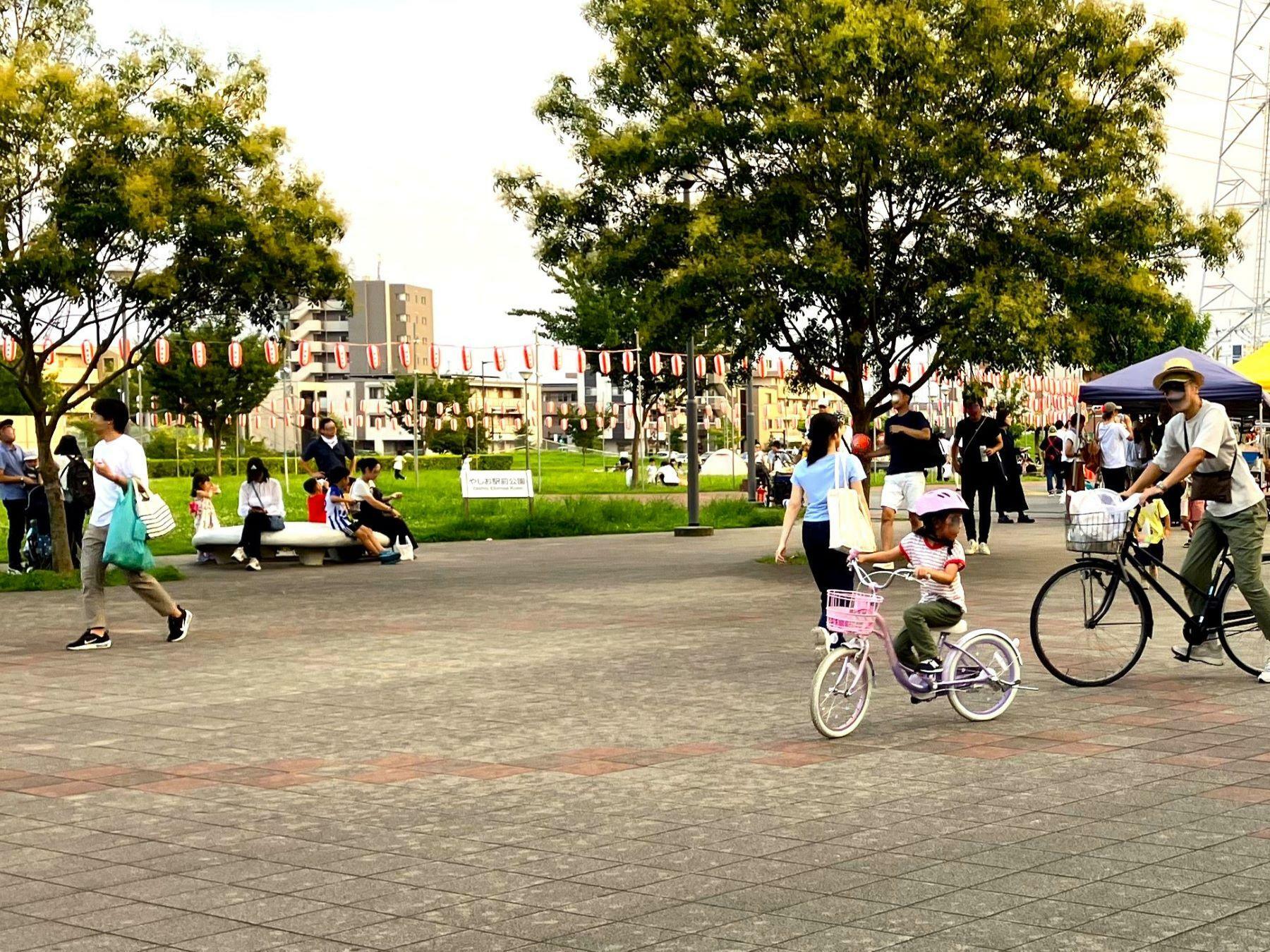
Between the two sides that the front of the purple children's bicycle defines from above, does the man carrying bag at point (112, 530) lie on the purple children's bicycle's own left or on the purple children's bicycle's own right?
on the purple children's bicycle's own right

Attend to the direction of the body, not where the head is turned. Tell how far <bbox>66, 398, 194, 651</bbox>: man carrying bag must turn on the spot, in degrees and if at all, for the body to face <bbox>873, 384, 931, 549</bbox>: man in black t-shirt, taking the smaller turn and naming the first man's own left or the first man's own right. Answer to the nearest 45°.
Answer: approximately 180°

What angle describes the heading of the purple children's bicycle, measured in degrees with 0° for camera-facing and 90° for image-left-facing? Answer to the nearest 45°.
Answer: approximately 45°

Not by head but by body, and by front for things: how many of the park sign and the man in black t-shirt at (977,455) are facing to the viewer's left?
0

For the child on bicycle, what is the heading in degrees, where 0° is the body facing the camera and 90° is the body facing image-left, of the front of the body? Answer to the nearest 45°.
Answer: approximately 45°

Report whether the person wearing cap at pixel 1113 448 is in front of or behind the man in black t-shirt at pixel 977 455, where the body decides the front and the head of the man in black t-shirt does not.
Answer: behind

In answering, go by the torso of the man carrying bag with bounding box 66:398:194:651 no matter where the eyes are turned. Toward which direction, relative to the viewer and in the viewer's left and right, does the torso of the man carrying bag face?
facing to the left of the viewer
